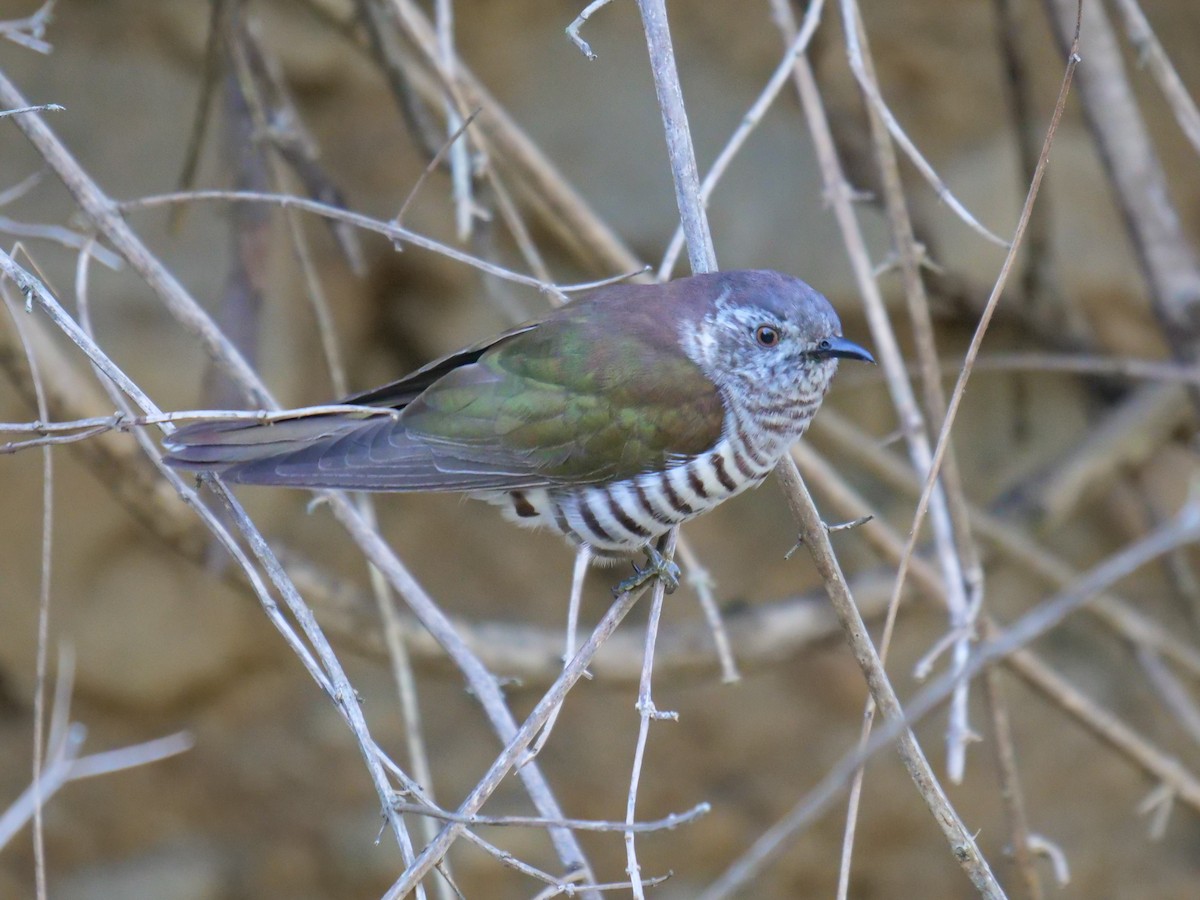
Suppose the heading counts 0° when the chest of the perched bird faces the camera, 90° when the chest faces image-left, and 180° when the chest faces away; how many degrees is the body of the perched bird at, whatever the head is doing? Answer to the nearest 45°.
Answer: approximately 270°

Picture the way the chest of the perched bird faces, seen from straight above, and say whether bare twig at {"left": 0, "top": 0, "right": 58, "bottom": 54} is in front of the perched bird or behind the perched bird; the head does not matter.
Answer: behind

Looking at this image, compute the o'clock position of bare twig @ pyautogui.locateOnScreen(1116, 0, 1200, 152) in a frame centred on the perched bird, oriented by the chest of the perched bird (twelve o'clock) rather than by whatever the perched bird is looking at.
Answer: The bare twig is roughly at 12 o'clock from the perched bird.

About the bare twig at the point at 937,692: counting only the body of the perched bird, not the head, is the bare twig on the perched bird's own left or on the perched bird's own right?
on the perched bird's own right
